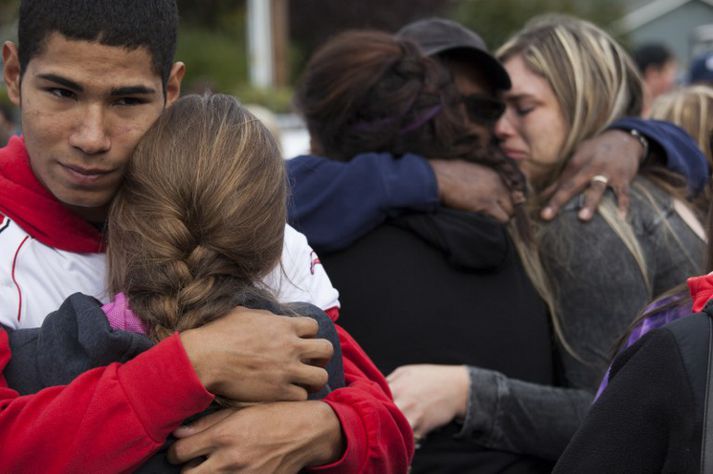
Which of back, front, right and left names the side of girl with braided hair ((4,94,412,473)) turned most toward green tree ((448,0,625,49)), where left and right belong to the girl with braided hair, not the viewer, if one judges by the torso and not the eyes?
front

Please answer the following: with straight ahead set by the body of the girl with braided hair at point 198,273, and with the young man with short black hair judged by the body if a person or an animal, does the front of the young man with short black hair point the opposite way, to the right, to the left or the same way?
the opposite way

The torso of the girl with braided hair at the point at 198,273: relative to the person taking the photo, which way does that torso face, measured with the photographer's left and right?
facing away from the viewer

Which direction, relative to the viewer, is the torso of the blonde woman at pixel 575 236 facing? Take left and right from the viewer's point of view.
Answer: facing to the left of the viewer

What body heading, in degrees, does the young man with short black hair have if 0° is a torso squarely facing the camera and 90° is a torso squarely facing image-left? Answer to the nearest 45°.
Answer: approximately 0°

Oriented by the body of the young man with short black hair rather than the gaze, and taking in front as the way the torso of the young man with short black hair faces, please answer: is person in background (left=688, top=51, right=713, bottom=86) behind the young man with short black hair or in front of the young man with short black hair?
behind

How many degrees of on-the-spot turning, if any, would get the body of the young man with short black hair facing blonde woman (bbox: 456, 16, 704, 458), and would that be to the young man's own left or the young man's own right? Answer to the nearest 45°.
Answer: approximately 135° to the young man's own left
